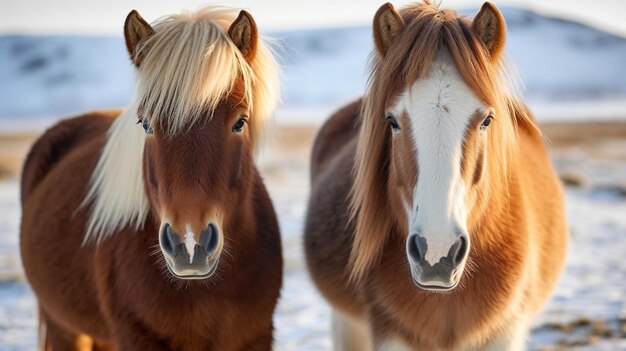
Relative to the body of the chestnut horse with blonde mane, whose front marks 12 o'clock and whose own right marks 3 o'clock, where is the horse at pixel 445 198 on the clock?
The horse is roughly at 11 o'clock from the chestnut horse with blonde mane.

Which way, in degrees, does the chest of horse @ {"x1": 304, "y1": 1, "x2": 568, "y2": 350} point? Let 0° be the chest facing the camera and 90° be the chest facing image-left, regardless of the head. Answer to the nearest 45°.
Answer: approximately 0°

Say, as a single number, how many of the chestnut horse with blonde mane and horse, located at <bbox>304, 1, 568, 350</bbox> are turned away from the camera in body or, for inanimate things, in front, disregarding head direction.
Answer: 0

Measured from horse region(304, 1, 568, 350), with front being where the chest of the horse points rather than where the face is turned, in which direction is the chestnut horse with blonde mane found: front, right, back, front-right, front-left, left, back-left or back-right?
right
